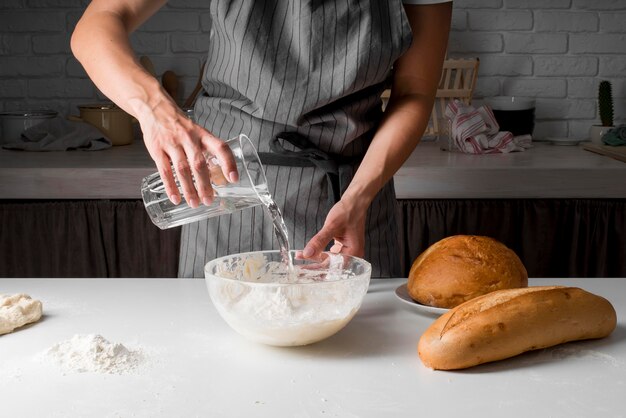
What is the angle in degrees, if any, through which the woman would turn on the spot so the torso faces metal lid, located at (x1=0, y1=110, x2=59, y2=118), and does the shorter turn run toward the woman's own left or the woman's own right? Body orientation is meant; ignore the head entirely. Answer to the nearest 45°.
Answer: approximately 135° to the woman's own right

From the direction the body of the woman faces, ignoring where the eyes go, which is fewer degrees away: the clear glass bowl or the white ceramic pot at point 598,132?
the clear glass bowl

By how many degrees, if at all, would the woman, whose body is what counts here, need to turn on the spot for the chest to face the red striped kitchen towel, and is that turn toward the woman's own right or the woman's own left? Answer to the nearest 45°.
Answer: approximately 135° to the woman's own left

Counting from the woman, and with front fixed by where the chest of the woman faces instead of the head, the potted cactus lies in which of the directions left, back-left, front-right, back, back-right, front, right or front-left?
back-left

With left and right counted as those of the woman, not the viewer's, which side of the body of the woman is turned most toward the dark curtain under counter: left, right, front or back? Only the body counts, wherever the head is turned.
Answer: back

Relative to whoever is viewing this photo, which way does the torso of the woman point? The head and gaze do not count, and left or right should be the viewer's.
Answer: facing the viewer

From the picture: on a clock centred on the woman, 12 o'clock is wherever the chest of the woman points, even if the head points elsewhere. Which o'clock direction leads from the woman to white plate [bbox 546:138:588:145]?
The white plate is roughly at 7 o'clock from the woman.
